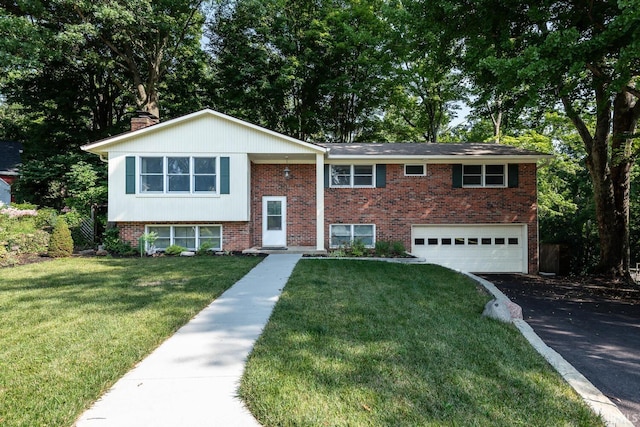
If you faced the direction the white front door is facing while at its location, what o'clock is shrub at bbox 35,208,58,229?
The shrub is roughly at 3 o'clock from the white front door.

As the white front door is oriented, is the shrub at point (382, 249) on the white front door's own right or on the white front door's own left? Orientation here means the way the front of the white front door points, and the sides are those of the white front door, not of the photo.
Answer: on the white front door's own left

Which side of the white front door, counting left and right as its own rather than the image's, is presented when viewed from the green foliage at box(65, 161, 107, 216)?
right

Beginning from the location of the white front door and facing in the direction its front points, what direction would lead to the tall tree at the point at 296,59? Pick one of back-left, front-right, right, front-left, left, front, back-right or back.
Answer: back

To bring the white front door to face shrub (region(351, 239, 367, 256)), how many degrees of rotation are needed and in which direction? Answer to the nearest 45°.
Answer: approximately 45° to its left

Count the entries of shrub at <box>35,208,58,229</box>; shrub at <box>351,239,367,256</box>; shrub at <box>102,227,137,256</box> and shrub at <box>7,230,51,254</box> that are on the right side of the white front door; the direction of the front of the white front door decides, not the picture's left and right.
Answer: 3

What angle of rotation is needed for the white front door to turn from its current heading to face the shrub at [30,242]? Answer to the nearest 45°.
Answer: approximately 90° to its right

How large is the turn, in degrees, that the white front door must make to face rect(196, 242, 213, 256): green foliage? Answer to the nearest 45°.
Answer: approximately 45° to its right

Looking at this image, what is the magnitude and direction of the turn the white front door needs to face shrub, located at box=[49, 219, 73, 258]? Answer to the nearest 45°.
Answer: approximately 90° to its right

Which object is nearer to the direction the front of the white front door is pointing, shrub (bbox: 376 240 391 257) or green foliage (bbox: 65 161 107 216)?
the shrub

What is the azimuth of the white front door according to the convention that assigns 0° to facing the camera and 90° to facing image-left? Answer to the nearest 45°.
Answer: approximately 0°

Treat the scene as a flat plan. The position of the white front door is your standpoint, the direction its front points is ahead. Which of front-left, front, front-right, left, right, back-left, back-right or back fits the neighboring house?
back-right

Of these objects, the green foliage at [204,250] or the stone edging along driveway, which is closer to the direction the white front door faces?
the stone edging along driveway

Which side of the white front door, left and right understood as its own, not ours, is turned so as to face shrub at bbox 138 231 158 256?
right

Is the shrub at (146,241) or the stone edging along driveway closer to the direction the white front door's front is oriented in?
the stone edging along driveway
